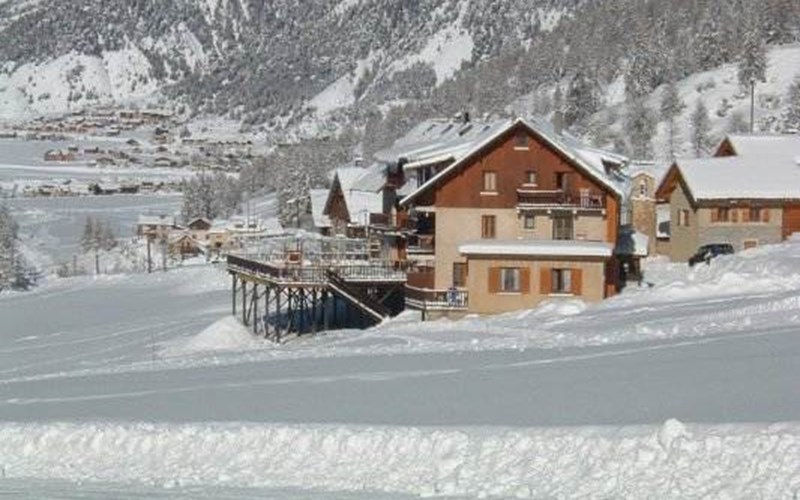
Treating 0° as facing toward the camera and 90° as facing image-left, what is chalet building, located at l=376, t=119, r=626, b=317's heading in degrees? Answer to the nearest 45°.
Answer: approximately 0°

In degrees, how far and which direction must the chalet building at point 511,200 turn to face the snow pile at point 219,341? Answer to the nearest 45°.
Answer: approximately 90° to its right

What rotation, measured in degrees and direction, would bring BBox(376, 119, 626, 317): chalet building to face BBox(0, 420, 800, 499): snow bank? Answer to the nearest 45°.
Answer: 0° — it already faces it

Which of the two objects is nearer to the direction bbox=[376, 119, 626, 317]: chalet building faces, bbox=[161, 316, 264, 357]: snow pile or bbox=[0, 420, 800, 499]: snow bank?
the snow bank
